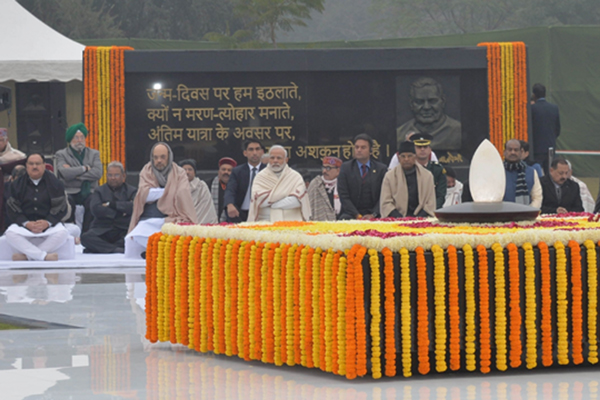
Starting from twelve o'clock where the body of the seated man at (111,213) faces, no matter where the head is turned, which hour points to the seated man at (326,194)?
the seated man at (326,194) is roughly at 10 o'clock from the seated man at (111,213).

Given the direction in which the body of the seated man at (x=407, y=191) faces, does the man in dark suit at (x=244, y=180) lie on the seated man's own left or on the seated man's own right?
on the seated man's own right

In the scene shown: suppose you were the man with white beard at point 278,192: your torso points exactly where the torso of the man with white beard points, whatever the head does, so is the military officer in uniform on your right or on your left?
on your left

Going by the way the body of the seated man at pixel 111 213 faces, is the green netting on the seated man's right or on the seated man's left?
on the seated man's left

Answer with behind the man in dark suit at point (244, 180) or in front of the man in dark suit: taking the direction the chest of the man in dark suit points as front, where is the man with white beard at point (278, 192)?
in front

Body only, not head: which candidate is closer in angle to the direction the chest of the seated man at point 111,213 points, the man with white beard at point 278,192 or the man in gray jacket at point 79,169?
the man with white beard

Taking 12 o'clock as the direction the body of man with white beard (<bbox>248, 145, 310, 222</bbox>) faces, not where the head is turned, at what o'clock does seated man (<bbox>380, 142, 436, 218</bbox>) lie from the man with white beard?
The seated man is roughly at 9 o'clock from the man with white beard.

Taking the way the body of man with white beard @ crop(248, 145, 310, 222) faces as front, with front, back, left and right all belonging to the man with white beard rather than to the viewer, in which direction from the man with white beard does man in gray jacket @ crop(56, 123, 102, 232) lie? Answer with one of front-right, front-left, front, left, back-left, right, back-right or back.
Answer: back-right

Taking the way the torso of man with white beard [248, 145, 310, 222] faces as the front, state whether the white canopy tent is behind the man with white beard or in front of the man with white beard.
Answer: behind
